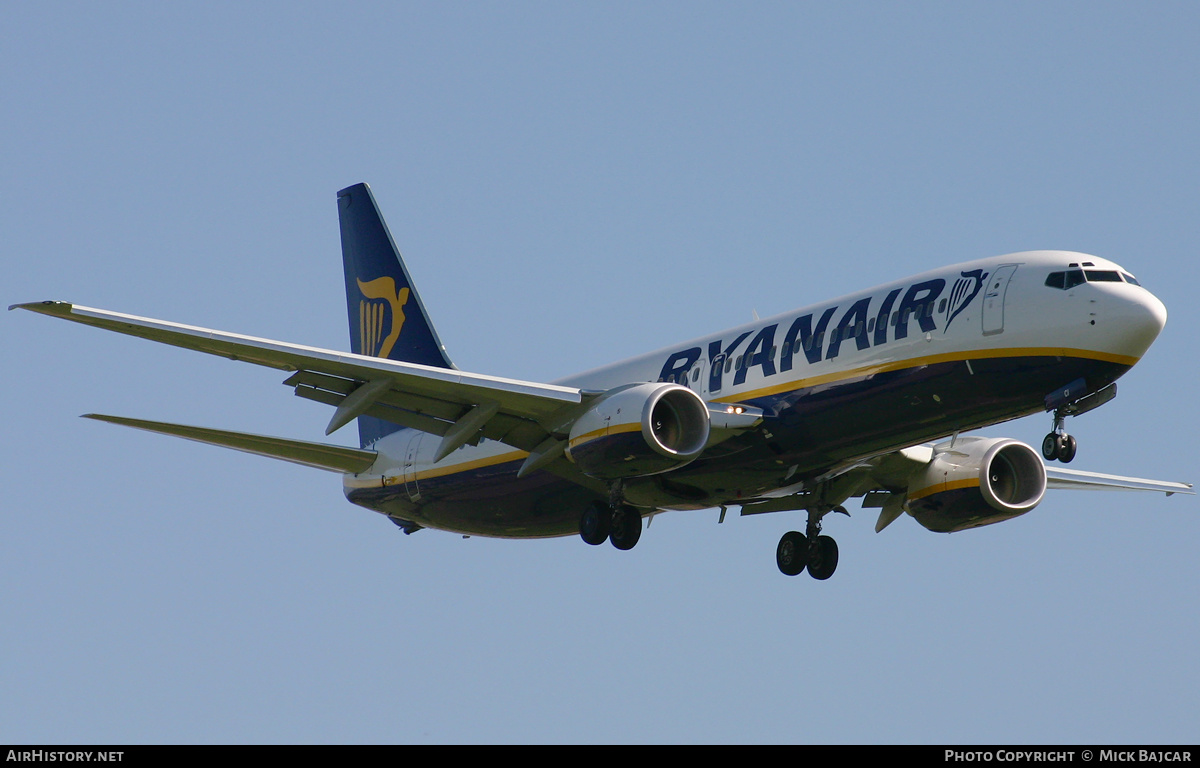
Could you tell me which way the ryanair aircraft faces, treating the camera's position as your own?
facing the viewer and to the right of the viewer
